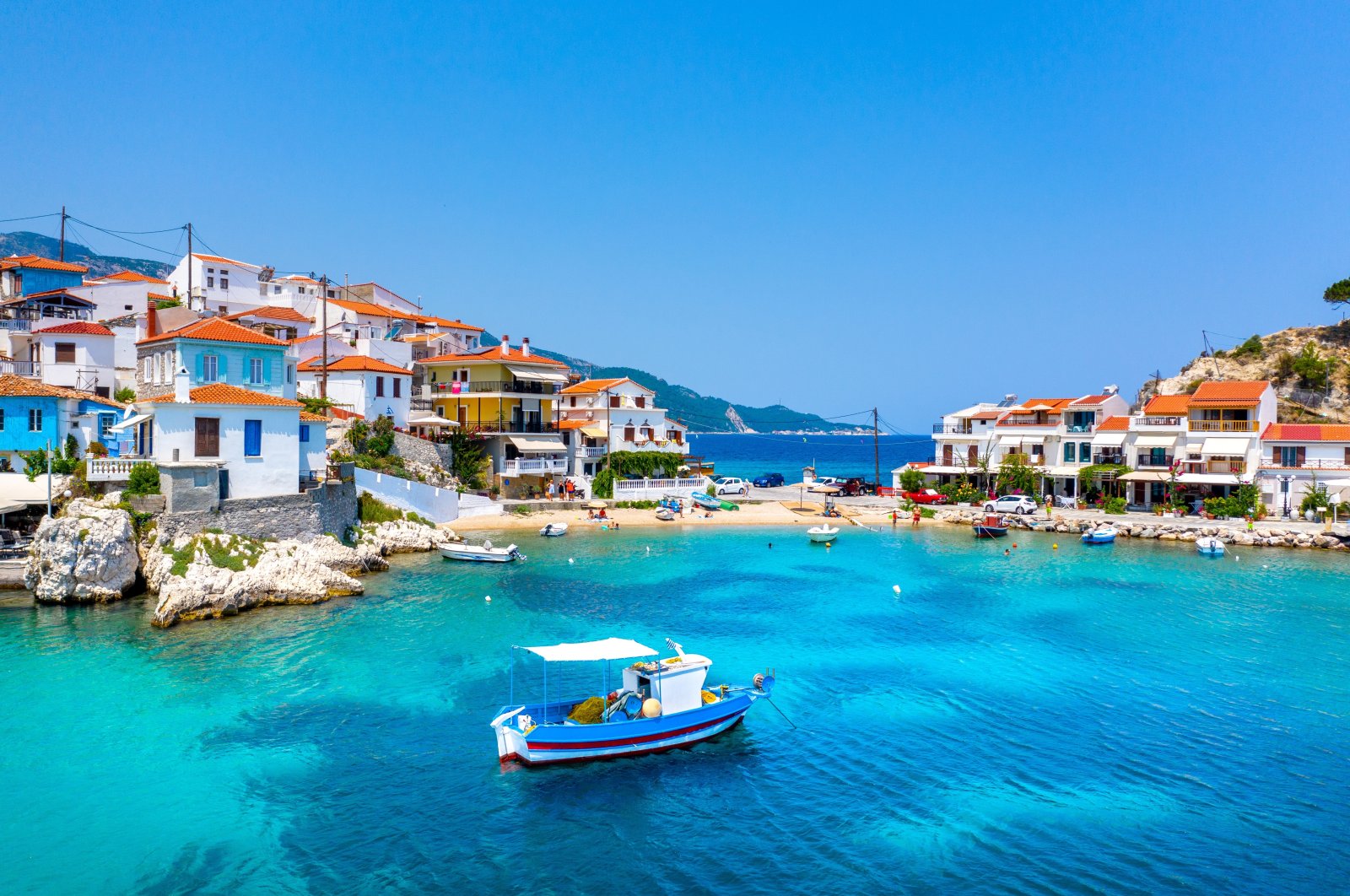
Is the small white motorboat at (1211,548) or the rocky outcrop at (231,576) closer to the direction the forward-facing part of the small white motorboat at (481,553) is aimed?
the rocky outcrop

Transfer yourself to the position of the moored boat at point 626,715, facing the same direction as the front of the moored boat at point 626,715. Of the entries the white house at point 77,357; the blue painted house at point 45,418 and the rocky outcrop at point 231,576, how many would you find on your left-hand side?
3

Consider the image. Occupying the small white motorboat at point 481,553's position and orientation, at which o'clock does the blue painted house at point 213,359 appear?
The blue painted house is roughly at 12 o'clock from the small white motorboat.

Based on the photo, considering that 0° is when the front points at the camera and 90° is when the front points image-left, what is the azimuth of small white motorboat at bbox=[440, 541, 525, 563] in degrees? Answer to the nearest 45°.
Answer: approximately 90°

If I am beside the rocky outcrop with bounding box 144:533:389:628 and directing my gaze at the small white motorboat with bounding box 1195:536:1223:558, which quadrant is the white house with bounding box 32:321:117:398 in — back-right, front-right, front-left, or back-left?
back-left

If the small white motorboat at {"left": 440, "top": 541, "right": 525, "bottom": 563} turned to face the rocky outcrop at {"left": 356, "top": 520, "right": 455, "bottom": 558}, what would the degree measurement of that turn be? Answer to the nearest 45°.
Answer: approximately 45° to its right

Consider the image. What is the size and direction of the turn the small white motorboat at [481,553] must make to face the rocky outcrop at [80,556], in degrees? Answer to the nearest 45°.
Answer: approximately 45° to its left

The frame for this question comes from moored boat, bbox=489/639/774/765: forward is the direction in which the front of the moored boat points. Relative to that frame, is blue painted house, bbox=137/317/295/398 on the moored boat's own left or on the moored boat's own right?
on the moored boat's own left

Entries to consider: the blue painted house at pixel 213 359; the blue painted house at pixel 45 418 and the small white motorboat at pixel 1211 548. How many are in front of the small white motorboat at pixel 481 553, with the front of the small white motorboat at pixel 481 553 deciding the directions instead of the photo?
2
